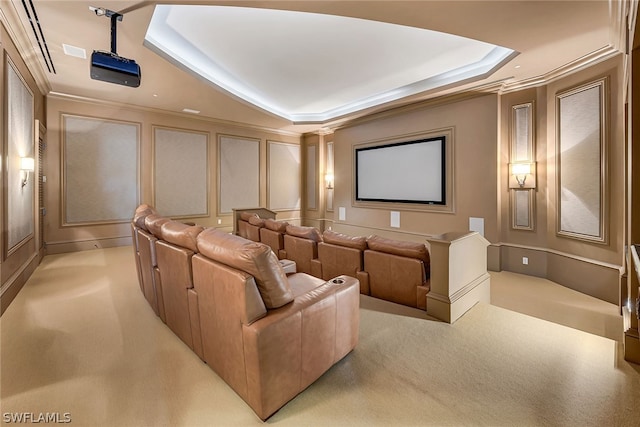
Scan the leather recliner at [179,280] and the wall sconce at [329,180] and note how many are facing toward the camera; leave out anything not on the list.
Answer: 1

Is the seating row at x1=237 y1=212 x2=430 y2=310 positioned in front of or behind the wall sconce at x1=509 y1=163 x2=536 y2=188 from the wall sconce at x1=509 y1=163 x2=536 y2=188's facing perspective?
in front

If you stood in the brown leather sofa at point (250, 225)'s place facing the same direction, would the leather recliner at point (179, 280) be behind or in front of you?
behind

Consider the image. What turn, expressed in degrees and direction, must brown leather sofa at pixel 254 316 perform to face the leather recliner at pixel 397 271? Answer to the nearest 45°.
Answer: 0° — it already faces it

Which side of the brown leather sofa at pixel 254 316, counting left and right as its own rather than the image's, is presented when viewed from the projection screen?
front

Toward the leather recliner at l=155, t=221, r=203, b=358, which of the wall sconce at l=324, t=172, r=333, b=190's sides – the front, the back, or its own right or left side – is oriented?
front

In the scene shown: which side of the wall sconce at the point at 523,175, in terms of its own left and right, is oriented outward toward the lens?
front

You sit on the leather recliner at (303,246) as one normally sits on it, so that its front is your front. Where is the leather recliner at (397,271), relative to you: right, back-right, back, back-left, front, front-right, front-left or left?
right

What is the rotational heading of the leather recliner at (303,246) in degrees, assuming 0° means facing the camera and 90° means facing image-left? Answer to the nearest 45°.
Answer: approximately 225°

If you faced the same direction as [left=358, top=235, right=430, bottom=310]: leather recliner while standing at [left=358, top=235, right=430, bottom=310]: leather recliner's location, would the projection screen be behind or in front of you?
in front

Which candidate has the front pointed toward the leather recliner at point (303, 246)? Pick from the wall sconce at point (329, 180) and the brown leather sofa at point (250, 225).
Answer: the wall sconce

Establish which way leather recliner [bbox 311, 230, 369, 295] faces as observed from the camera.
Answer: facing away from the viewer and to the right of the viewer

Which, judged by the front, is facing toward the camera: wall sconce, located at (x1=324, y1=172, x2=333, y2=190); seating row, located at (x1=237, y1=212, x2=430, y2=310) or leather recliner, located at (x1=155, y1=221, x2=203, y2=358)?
the wall sconce

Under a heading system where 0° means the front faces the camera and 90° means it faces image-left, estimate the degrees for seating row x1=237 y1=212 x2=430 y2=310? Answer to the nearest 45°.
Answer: approximately 225°
